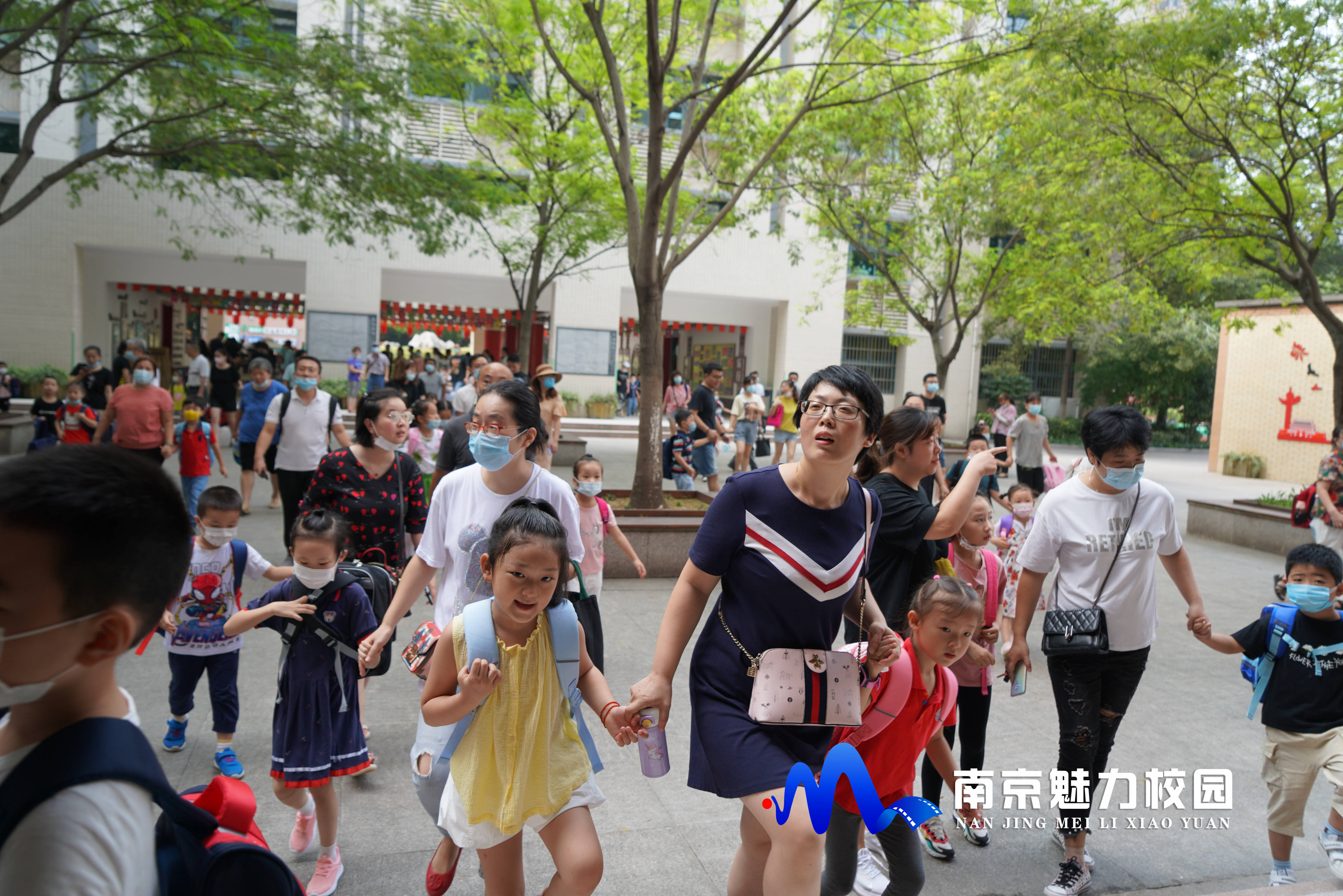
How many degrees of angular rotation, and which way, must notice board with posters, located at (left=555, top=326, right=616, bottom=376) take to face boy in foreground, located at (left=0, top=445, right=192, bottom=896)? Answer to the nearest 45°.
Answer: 0° — it already faces them

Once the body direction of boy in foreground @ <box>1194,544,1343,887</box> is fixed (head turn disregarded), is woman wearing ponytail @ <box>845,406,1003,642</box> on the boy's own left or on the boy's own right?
on the boy's own right

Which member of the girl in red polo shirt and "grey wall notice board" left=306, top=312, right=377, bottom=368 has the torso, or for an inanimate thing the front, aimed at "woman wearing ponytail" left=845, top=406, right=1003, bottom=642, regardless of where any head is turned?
the grey wall notice board

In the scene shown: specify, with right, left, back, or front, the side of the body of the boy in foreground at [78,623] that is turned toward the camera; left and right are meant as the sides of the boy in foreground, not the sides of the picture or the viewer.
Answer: left

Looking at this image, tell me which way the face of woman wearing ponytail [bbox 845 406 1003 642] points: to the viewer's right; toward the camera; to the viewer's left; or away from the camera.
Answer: to the viewer's right

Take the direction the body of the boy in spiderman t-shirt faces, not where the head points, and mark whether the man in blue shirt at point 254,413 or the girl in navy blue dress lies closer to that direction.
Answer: the girl in navy blue dress

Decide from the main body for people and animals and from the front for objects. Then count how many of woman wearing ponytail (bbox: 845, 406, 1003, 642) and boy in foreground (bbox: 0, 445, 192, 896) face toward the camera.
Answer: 0

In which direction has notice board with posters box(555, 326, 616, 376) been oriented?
toward the camera

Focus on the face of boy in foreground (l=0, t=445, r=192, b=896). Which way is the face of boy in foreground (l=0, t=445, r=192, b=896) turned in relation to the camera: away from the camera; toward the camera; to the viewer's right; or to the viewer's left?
to the viewer's left

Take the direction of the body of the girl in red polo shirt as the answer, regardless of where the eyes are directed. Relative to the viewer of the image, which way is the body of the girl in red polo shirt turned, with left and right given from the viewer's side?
facing the viewer and to the right of the viewer

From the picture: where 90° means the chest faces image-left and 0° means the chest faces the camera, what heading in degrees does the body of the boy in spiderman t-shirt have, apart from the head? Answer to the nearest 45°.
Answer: approximately 0°

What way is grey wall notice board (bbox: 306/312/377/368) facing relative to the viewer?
toward the camera

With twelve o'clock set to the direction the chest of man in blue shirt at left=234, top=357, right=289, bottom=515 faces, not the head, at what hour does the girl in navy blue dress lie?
The girl in navy blue dress is roughly at 12 o'clock from the man in blue shirt.

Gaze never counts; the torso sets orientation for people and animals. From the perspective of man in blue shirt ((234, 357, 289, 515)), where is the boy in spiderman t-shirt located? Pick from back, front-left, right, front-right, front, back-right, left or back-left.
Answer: front

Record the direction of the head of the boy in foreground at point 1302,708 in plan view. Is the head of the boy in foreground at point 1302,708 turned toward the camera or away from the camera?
toward the camera

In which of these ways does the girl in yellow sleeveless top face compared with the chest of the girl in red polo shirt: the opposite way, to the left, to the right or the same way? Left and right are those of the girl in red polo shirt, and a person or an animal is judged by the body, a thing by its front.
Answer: the same way

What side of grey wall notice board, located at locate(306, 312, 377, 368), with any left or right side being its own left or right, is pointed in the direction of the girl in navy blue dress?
front

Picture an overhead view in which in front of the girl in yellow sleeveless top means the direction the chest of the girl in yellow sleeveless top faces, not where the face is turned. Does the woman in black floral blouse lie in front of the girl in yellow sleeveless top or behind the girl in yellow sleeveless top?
behind
